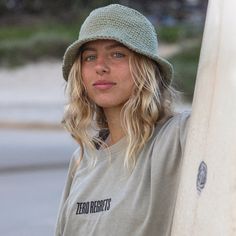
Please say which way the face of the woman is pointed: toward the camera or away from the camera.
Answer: toward the camera
